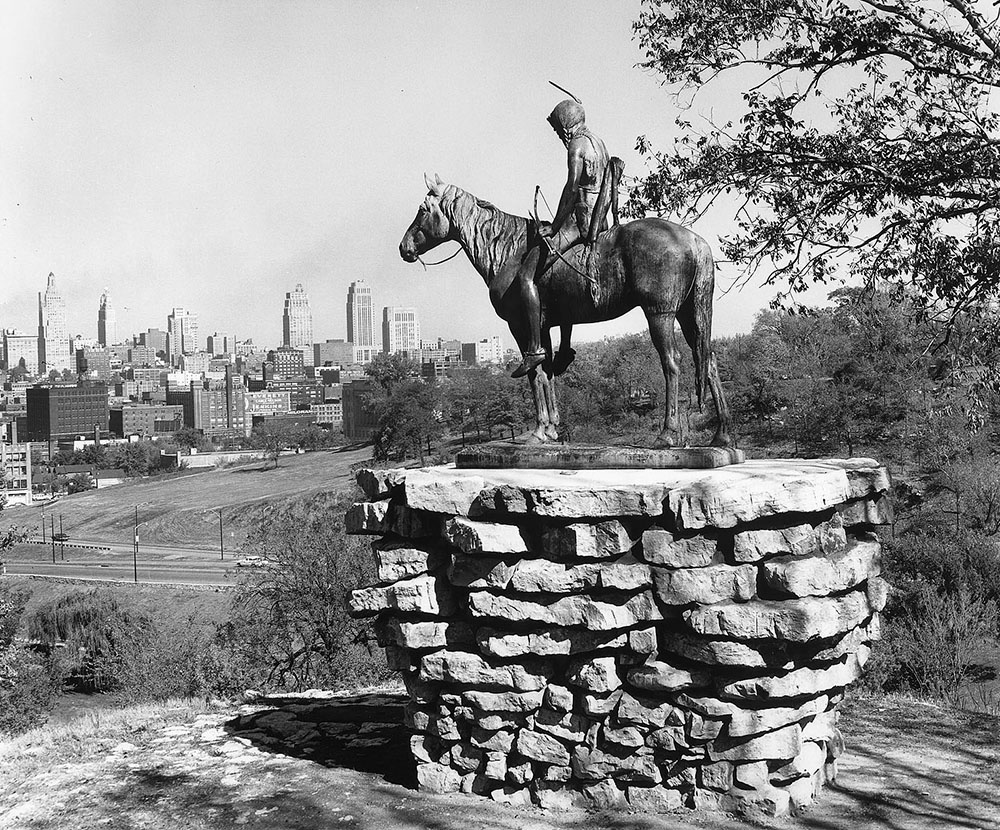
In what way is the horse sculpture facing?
to the viewer's left
